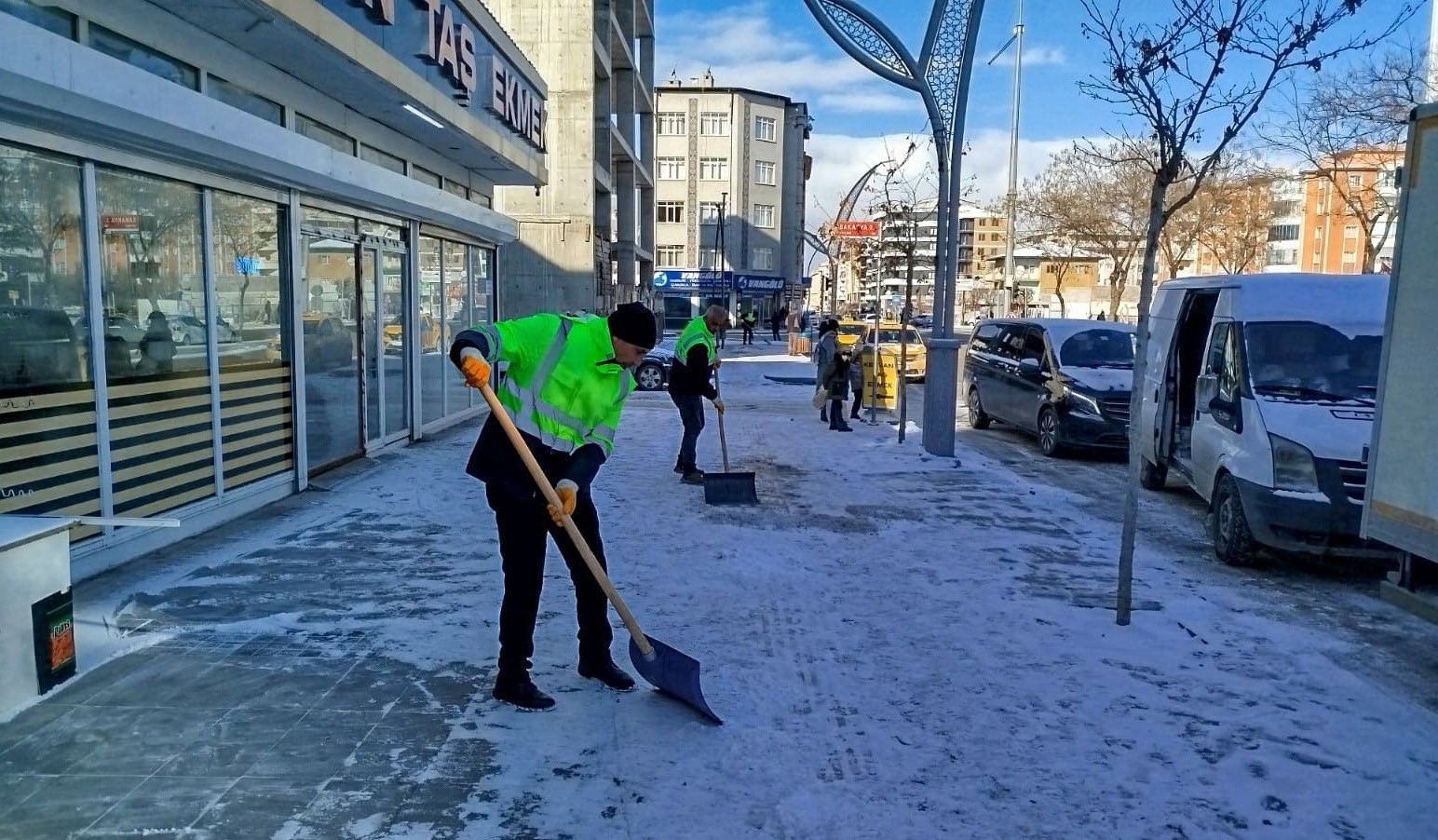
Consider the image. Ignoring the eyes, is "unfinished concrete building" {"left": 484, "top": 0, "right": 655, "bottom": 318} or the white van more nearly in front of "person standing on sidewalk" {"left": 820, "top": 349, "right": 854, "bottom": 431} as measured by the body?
the white van

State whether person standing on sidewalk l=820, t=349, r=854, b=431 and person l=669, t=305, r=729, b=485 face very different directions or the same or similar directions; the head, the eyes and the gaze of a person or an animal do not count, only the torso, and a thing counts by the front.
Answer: same or similar directions

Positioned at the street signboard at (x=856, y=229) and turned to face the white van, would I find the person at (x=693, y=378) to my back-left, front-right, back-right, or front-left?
front-right

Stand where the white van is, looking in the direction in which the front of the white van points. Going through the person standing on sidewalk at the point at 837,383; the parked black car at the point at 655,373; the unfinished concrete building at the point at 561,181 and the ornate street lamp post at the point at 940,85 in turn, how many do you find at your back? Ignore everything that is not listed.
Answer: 4

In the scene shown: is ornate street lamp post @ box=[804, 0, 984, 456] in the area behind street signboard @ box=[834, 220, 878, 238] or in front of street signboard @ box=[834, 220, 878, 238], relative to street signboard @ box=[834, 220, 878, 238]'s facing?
in front

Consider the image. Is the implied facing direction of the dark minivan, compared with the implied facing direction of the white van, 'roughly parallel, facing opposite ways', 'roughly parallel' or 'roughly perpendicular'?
roughly parallel

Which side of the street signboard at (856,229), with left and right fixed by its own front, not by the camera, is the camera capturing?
front

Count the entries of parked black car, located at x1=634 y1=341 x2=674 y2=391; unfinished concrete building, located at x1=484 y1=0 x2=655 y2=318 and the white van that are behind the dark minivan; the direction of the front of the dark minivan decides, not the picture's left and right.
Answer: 2

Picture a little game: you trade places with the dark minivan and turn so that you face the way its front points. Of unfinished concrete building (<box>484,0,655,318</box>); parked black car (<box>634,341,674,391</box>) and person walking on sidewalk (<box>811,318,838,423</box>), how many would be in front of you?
0

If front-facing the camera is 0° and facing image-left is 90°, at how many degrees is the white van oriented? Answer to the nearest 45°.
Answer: approximately 315°

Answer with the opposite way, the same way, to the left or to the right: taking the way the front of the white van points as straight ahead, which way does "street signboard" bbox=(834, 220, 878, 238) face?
the same way
